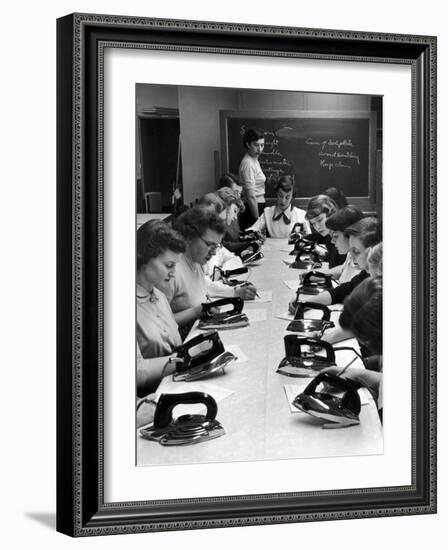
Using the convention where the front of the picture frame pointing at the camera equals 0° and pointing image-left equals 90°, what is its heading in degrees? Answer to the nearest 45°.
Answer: approximately 315°
